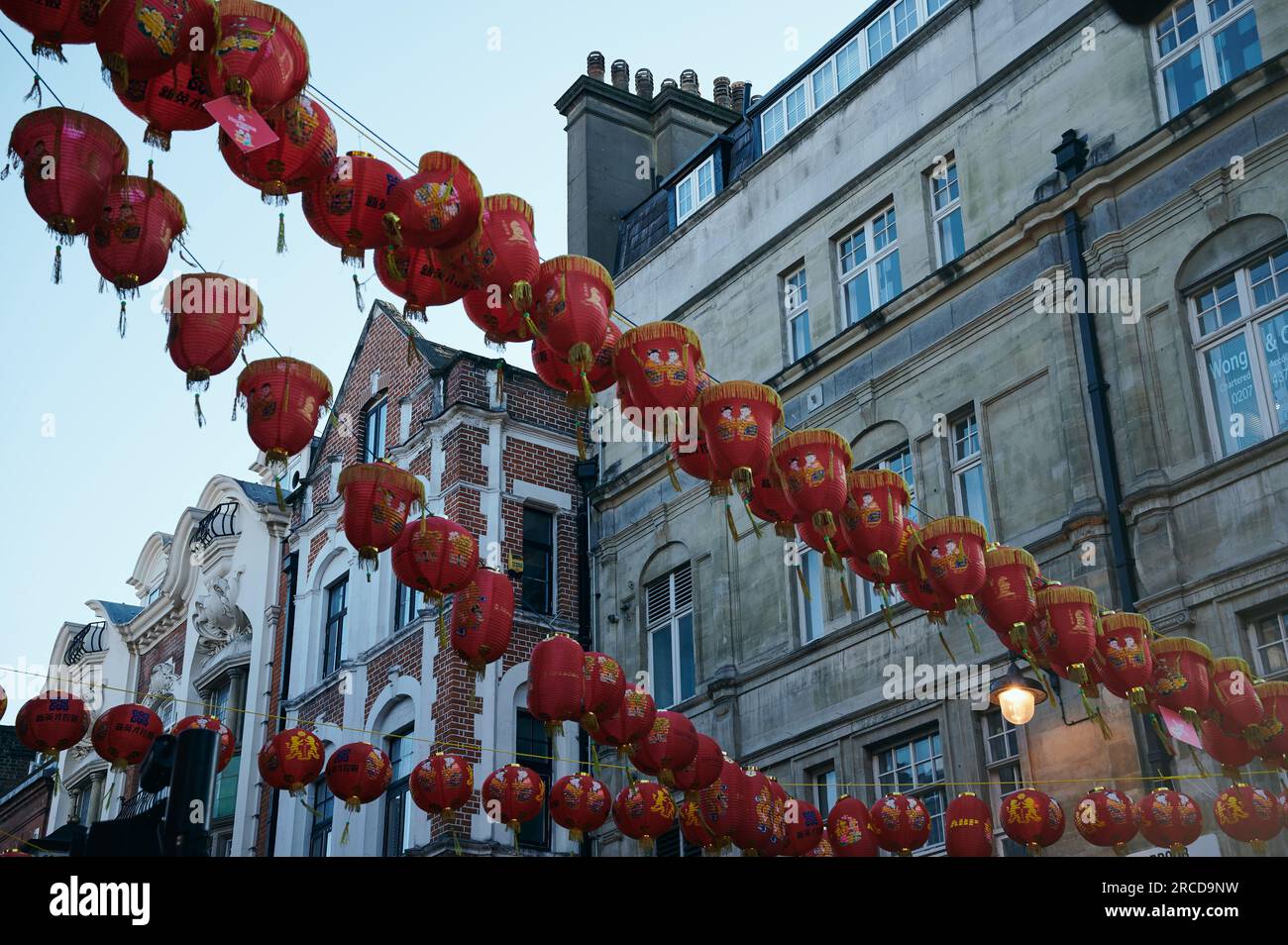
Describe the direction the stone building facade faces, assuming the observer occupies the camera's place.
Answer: facing the viewer and to the left of the viewer

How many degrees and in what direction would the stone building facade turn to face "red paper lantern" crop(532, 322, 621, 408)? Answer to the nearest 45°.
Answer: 0° — it already faces it

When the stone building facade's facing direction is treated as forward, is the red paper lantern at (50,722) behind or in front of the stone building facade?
in front

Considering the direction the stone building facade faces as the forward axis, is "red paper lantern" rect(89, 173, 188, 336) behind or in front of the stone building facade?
in front

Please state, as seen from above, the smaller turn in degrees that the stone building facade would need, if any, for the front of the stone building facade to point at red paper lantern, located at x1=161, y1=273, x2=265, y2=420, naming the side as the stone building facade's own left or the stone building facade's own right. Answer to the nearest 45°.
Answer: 0° — it already faces it

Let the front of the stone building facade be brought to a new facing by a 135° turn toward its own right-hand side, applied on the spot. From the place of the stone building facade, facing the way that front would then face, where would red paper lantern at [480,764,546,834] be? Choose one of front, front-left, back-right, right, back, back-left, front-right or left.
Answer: left
